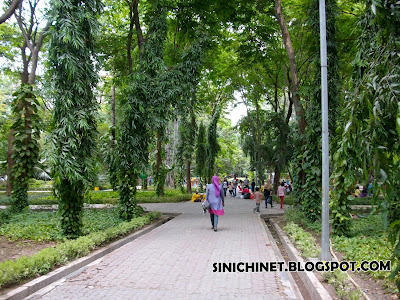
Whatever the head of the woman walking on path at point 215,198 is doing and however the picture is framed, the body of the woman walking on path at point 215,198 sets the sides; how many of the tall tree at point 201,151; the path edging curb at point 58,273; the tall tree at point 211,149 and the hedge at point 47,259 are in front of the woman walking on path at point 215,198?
2

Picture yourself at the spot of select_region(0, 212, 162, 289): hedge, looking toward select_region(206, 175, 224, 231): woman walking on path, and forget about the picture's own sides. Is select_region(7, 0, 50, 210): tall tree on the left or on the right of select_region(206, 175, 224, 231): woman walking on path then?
left
